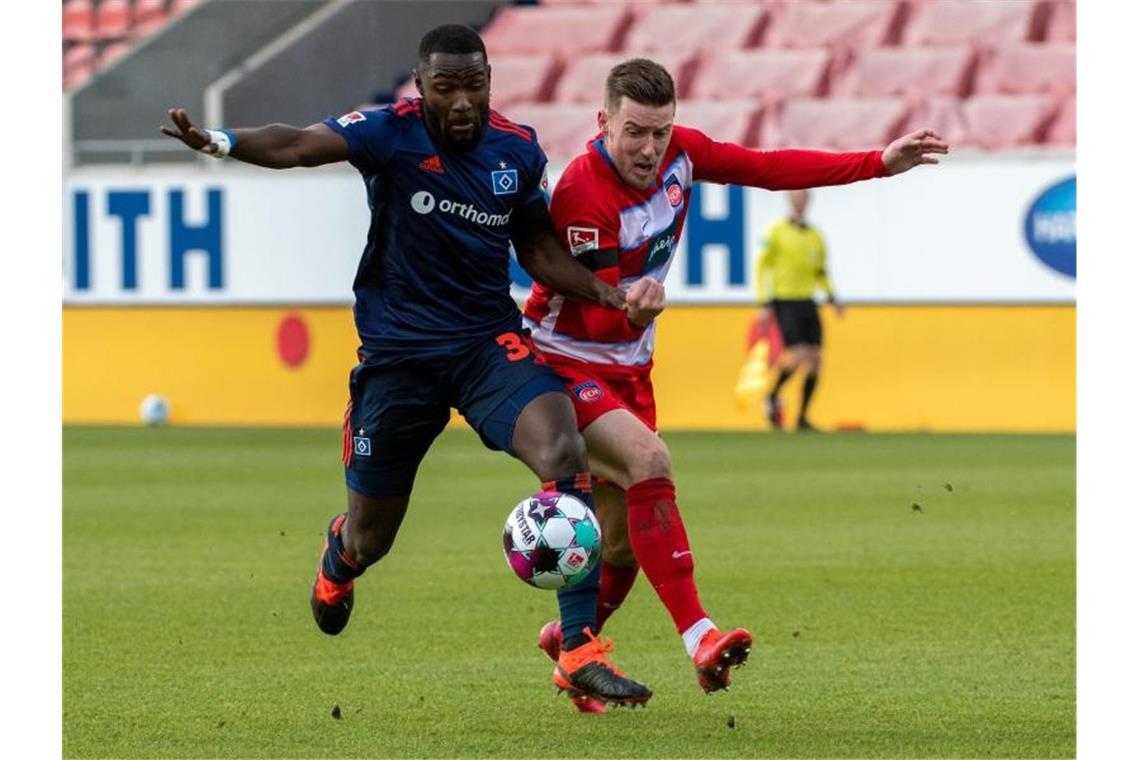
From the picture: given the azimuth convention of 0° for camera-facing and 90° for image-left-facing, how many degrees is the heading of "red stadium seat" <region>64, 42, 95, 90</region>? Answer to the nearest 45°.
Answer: approximately 315°

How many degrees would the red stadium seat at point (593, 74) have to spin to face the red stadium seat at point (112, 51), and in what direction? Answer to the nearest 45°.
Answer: approximately 90° to its right

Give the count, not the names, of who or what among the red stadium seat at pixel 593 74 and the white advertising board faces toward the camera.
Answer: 2

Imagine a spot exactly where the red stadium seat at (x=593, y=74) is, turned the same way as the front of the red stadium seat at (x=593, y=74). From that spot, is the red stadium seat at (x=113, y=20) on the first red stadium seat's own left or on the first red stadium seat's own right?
on the first red stadium seat's own right

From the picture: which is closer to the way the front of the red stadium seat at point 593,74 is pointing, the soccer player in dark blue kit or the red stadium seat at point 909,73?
the soccer player in dark blue kit

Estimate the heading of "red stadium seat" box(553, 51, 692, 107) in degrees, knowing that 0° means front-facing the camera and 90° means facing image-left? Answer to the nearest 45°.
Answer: approximately 0°
